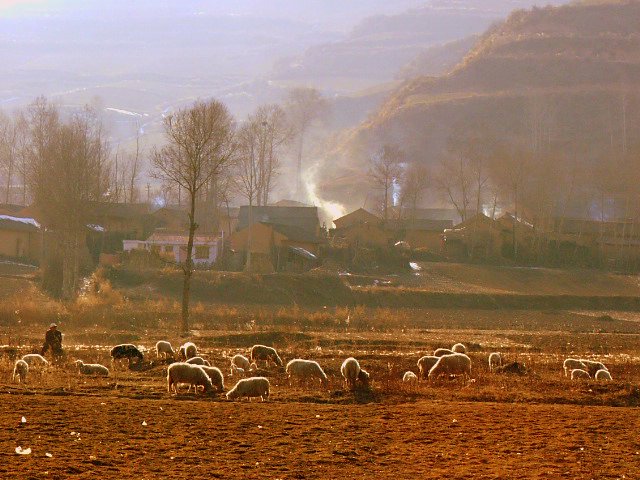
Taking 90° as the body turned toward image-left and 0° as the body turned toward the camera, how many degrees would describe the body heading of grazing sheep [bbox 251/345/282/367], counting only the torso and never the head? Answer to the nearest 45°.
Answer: approximately 270°

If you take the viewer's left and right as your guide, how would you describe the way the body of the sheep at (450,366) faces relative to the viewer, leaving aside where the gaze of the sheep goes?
facing to the left of the viewer

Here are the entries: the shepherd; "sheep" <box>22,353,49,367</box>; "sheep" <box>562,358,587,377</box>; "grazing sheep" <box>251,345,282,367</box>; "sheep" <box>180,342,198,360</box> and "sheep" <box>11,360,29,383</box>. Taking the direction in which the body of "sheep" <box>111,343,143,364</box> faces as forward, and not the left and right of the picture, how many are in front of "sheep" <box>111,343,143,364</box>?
3

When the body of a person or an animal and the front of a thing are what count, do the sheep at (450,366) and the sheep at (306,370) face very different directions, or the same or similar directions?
very different directions

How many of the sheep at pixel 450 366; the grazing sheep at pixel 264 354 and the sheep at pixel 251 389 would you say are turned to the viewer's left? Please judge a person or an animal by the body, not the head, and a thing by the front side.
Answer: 2

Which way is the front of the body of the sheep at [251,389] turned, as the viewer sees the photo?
to the viewer's left

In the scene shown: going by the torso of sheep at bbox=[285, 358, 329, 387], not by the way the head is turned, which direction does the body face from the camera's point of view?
to the viewer's right

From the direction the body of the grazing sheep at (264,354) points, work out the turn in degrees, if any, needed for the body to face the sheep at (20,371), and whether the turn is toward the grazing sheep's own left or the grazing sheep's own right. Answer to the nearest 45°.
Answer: approximately 135° to the grazing sheep's own right

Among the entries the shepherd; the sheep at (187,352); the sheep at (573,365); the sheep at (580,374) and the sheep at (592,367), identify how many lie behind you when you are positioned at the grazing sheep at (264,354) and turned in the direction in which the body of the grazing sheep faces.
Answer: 2

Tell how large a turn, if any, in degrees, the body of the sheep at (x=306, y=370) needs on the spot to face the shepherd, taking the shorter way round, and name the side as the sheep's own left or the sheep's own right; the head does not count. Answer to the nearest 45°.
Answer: approximately 135° to the sheep's own left

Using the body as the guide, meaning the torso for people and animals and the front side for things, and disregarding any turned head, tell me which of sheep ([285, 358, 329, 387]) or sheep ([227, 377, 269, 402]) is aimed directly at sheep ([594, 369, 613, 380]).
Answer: sheep ([285, 358, 329, 387])

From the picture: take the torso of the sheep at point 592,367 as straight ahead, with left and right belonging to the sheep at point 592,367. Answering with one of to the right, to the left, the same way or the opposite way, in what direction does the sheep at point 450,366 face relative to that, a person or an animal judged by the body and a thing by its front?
the opposite way
